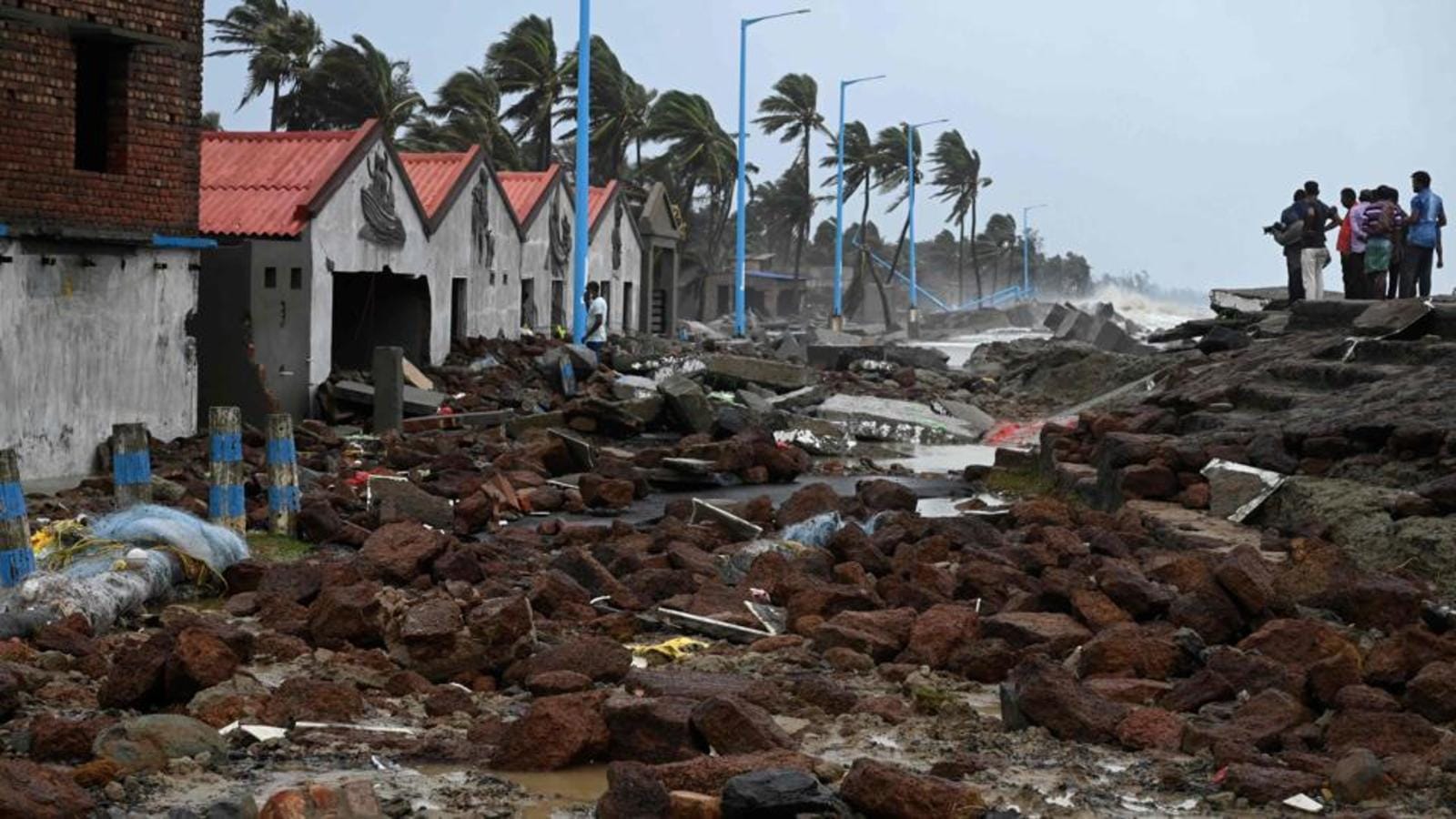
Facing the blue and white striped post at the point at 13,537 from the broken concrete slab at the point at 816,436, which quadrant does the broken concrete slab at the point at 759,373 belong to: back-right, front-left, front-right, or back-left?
back-right

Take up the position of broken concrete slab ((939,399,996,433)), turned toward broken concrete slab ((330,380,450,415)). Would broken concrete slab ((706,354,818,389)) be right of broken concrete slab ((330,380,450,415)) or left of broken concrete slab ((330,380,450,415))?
right

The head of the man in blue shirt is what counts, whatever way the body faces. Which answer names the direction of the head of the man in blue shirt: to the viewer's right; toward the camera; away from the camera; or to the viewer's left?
to the viewer's left

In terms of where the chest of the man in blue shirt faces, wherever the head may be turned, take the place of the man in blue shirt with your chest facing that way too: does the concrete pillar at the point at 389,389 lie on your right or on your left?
on your left

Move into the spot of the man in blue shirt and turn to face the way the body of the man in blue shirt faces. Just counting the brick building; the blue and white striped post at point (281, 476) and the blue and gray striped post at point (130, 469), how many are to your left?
3

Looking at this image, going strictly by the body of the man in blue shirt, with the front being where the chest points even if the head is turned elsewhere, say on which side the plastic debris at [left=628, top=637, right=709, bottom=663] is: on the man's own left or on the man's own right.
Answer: on the man's own left

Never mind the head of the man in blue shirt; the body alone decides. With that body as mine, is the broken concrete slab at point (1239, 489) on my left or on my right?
on my left

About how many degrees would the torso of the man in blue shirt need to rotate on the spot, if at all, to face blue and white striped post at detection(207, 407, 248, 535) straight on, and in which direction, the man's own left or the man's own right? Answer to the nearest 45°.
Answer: approximately 90° to the man's own left

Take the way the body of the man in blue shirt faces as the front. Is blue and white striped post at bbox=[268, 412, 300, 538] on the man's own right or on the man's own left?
on the man's own left

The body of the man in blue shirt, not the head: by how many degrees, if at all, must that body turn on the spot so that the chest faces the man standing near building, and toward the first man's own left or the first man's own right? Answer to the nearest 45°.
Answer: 0° — they already face them

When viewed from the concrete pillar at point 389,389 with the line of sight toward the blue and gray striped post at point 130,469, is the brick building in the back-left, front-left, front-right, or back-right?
front-right
